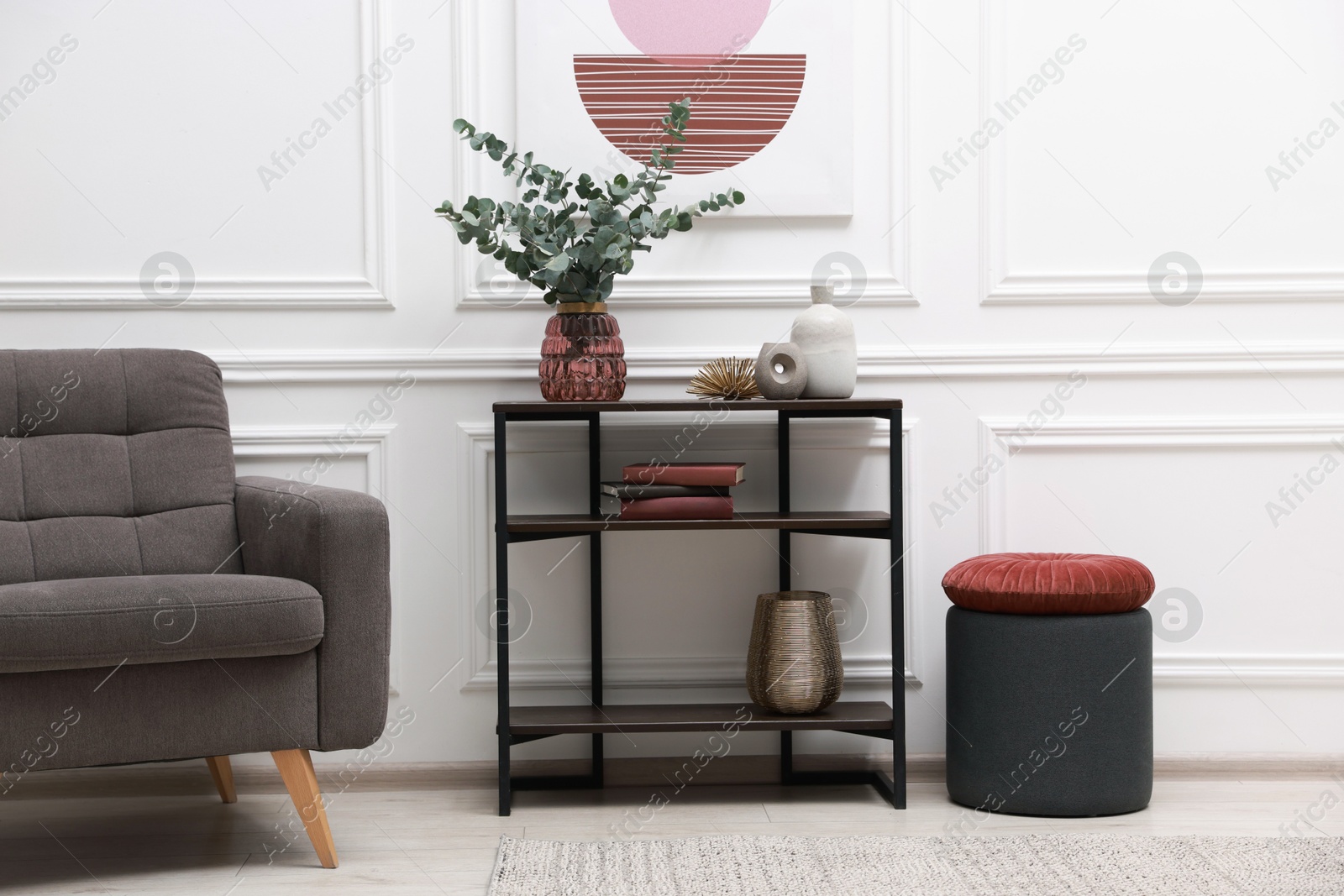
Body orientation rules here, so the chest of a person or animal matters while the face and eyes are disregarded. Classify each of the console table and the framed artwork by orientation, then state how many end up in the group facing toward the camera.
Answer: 2

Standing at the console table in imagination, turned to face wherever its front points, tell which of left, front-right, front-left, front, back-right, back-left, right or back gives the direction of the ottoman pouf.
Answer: left

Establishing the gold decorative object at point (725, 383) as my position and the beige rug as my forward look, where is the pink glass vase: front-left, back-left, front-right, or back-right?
back-right

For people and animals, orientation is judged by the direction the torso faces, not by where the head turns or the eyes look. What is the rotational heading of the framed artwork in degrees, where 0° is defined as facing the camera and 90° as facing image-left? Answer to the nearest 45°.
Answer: approximately 0°

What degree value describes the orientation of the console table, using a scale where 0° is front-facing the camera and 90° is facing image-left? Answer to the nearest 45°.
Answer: approximately 0°
